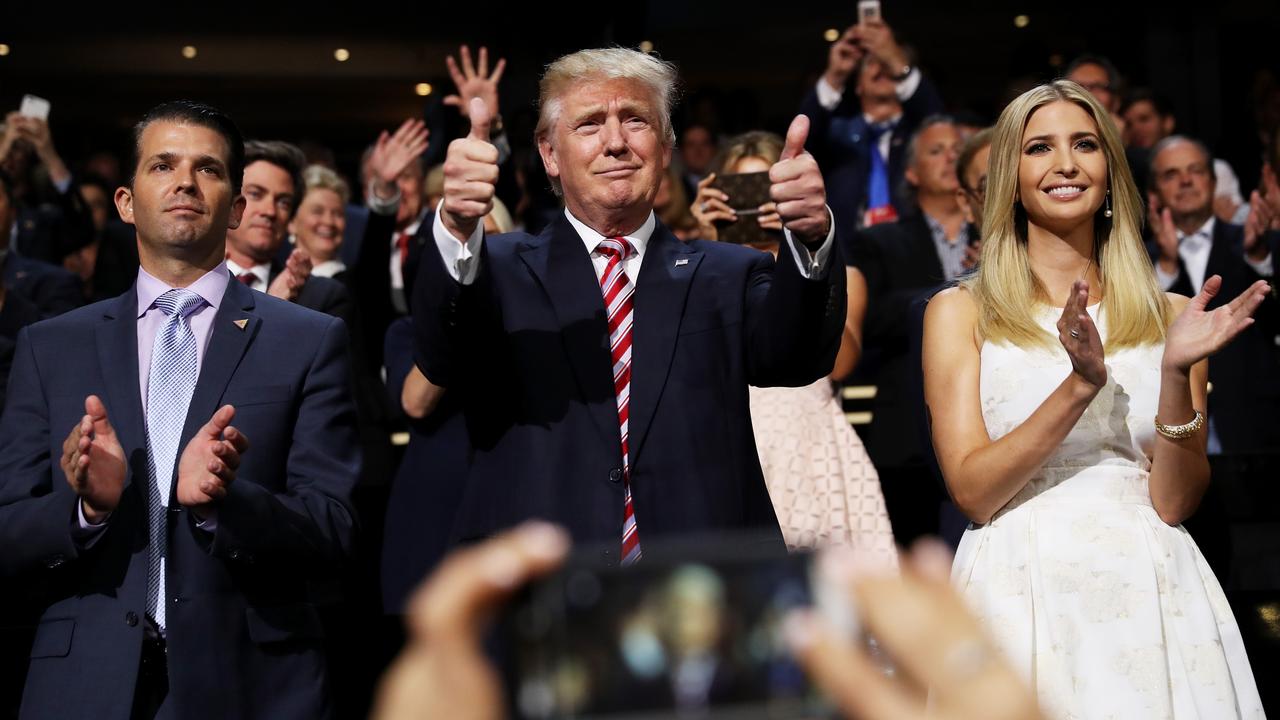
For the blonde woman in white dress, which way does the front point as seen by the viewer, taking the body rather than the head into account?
toward the camera

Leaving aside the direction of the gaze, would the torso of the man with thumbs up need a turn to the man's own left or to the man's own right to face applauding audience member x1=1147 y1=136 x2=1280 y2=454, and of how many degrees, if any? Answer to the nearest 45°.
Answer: approximately 135° to the man's own left

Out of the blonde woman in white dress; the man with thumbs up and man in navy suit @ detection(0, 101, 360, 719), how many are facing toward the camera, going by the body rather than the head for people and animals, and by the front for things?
3

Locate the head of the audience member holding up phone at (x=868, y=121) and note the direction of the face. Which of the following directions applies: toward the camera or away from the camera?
toward the camera

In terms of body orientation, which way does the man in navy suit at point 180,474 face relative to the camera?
toward the camera

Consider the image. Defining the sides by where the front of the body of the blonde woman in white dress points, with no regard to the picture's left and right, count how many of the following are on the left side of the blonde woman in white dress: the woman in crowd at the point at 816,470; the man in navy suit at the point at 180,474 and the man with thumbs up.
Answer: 0

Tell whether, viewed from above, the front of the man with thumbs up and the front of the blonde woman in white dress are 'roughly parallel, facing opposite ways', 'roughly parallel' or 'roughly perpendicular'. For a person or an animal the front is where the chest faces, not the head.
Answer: roughly parallel

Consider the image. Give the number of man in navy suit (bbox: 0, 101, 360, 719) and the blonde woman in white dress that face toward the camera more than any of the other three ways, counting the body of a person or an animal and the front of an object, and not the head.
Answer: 2

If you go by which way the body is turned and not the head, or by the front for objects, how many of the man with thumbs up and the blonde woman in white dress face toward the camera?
2

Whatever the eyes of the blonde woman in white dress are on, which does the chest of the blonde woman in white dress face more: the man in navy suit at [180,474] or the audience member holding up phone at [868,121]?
the man in navy suit

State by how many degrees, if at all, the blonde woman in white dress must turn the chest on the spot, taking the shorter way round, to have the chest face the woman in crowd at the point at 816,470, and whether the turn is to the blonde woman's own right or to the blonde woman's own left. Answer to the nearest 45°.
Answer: approximately 135° to the blonde woman's own right

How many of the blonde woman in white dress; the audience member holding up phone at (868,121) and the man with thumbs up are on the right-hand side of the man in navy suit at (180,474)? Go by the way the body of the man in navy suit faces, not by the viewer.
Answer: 0

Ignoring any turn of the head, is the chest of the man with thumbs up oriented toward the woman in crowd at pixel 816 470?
no

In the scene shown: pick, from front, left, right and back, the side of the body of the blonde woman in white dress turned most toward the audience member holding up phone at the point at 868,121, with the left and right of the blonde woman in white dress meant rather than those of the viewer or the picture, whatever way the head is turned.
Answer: back

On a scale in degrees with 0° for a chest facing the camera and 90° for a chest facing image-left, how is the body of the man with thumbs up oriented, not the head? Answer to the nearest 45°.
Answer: approximately 0°

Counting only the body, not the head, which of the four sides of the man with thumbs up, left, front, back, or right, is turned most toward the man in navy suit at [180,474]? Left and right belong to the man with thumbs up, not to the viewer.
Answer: right
